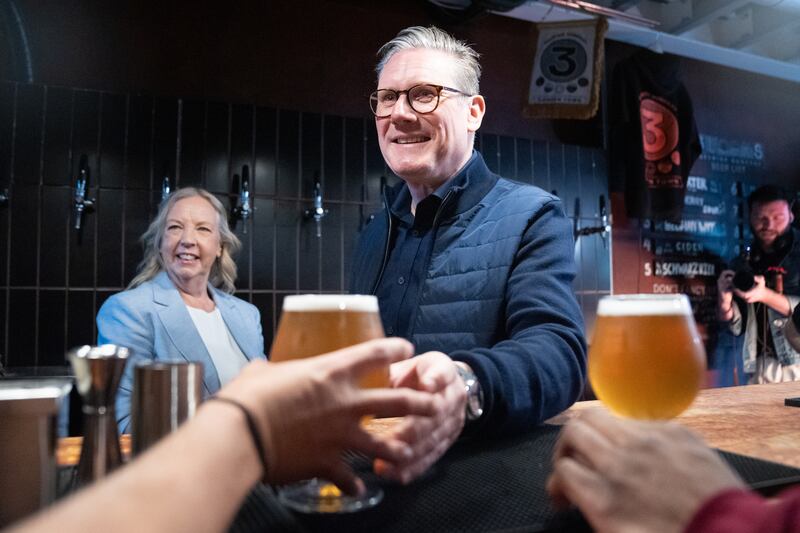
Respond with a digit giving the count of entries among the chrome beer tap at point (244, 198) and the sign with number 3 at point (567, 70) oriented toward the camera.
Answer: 2

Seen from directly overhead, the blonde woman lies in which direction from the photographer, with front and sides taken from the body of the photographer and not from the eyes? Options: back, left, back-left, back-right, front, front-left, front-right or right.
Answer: front

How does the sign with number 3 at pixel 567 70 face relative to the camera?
toward the camera

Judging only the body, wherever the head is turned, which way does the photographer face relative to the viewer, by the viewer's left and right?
facing the viewer and to the left of the viewer

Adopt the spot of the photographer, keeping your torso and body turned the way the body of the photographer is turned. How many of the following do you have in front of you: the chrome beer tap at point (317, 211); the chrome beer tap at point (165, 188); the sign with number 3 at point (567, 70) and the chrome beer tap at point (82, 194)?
4

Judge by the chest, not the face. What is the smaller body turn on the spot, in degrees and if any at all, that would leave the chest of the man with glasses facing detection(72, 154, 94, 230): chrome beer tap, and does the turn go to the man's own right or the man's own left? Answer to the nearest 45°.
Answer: approximately 90° to the man's own right

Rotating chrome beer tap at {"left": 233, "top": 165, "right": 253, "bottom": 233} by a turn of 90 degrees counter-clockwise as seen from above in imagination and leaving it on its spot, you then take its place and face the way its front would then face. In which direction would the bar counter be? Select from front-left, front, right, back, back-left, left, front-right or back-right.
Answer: right

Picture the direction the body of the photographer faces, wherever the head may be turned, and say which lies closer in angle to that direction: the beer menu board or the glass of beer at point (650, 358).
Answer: the glass of beer

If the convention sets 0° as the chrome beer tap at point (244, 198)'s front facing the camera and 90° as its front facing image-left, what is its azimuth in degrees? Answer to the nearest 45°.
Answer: approximately 0°

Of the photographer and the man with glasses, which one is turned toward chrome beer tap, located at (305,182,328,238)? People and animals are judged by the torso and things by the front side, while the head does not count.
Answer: the photographer

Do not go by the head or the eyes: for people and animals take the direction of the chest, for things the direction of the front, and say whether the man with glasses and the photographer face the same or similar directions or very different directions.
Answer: same or similar directions

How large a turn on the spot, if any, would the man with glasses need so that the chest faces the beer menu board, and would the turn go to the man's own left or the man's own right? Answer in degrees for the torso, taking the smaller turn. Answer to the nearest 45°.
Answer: approximately 180°

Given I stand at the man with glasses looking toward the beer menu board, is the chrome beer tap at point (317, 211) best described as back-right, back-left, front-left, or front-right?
front-left

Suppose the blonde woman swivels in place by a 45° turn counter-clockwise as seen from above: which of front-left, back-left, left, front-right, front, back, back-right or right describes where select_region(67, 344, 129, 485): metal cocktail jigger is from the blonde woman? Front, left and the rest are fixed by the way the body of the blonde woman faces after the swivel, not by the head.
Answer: right
